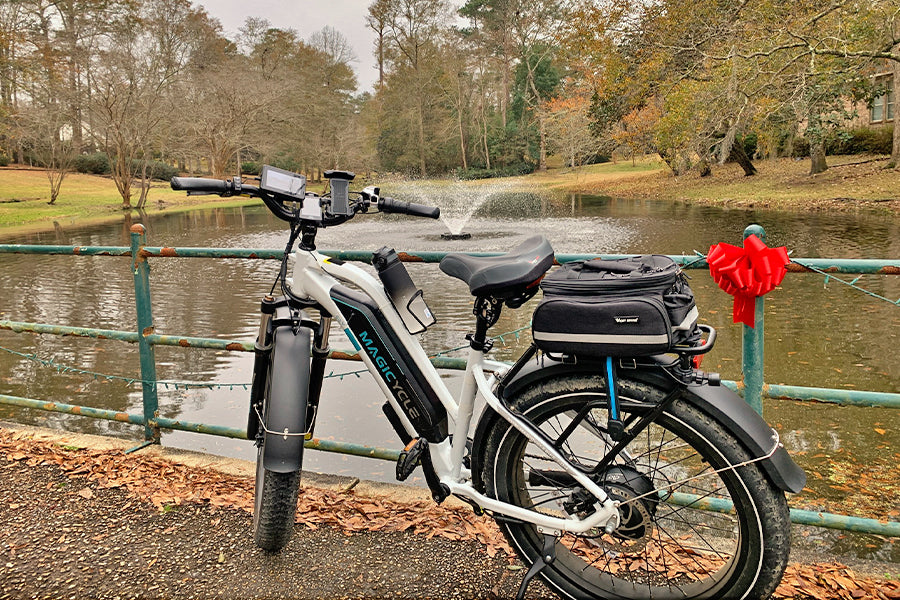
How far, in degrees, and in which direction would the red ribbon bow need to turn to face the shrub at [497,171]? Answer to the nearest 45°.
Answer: approximately 180°

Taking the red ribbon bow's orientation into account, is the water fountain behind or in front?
behind

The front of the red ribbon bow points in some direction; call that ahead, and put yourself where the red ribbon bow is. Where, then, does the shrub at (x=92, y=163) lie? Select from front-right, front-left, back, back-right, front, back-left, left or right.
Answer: back-right

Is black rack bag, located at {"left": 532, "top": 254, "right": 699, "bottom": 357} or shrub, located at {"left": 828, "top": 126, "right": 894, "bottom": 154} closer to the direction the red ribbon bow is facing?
the black rack bag

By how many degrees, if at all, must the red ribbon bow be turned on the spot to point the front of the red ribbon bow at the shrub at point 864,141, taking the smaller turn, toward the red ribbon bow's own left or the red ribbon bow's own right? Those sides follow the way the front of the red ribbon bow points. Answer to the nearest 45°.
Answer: approximately 180°

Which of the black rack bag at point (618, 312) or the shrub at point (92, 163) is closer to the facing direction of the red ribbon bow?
the black rack bag

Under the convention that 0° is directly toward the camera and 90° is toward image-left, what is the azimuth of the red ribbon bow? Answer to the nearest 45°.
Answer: approximately 0°
